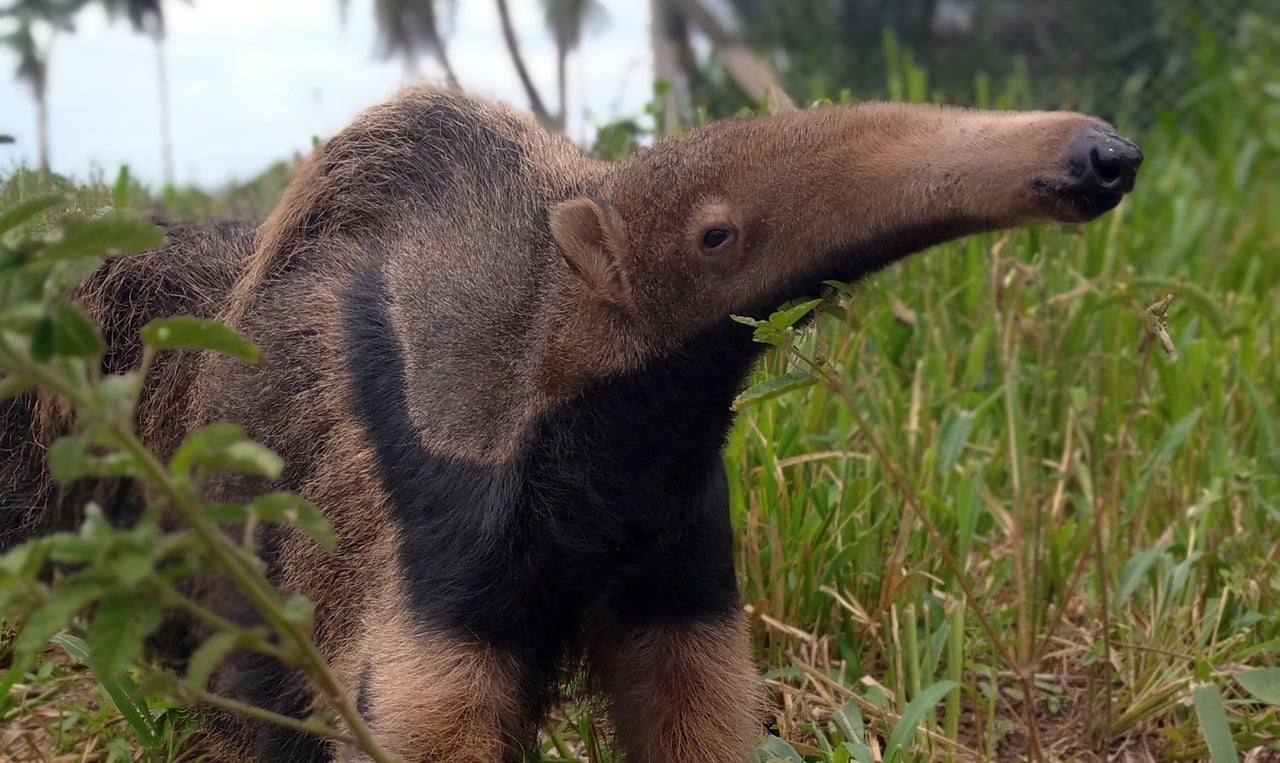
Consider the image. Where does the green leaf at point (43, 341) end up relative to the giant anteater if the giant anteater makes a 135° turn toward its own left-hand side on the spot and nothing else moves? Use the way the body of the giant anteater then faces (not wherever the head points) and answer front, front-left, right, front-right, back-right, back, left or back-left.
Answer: back-left

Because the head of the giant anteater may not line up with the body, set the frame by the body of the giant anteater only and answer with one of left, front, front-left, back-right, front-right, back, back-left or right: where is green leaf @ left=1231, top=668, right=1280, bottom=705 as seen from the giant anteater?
front-left

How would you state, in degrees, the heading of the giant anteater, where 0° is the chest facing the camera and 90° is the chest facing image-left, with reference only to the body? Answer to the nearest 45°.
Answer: approximately 315°

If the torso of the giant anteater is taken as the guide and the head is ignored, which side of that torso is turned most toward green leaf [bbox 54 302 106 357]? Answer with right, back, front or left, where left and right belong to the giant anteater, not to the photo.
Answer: right

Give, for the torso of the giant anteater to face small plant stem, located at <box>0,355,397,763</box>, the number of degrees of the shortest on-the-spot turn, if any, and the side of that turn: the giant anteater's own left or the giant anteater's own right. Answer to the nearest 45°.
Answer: approximately 90° to the giant anteater's own right

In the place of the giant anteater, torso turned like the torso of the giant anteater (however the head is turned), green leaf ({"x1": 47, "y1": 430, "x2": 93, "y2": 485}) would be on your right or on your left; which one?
on your right

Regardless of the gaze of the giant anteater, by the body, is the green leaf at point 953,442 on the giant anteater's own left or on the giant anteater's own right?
on the giant anteater's own left
